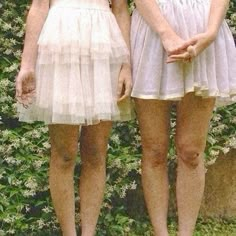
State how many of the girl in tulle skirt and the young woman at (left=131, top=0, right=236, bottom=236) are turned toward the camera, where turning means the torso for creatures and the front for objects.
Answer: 2

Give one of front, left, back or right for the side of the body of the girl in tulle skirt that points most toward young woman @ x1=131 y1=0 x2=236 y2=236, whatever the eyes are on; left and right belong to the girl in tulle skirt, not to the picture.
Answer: left

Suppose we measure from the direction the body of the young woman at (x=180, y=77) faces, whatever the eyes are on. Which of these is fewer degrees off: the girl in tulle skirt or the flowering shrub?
the girl in tulle skirt

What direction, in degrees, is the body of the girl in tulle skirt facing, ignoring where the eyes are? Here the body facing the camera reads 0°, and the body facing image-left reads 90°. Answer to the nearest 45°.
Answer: approximately 0°

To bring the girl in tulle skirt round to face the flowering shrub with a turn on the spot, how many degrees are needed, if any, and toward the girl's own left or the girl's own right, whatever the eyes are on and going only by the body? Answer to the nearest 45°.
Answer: approximately 180°

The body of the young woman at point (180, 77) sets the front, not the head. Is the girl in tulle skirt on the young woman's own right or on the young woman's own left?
on the young woman's own right
